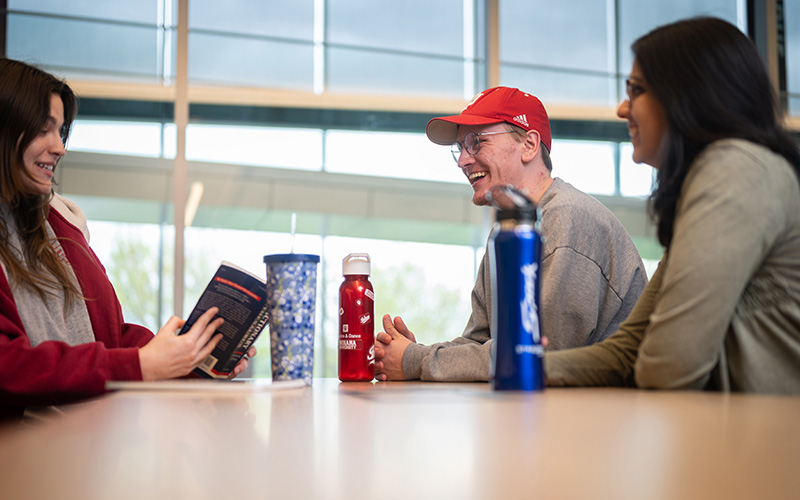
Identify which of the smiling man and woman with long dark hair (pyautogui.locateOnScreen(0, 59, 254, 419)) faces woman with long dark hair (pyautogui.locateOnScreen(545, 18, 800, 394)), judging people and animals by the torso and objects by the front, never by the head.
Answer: woman with long dark hair (pyautogui.locateOnScreen(0, 59, 254, 419))

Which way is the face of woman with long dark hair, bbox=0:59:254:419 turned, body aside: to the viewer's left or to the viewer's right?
to the viewer's right

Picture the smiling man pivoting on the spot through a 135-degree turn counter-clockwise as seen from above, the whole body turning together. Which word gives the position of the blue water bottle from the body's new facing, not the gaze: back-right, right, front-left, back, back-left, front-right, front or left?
front-right

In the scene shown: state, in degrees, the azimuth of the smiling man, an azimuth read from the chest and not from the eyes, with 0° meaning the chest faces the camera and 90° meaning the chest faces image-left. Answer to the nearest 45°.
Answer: approximately 90°

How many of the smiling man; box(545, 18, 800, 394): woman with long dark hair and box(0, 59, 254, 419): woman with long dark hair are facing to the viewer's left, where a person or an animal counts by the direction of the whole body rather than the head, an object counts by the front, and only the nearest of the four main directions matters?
2

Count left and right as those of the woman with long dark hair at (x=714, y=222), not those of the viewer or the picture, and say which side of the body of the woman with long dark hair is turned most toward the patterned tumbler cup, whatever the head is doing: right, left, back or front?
front

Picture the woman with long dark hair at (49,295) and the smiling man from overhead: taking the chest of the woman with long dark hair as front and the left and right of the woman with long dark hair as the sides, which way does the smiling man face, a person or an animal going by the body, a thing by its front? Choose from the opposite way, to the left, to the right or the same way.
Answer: the opposite way

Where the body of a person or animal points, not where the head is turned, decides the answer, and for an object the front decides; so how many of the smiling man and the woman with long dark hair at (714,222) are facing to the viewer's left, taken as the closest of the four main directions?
2

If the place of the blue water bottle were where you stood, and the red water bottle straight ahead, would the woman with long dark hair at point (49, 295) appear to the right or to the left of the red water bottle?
left

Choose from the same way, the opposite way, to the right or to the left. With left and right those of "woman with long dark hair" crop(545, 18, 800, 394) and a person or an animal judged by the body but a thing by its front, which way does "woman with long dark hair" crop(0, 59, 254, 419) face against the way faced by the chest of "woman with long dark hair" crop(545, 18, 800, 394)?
the opposite way

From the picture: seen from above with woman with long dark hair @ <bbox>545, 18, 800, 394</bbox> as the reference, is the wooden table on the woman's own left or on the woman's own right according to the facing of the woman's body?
on the woman's own left

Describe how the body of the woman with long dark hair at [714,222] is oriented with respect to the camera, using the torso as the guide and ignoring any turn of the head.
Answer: to the viewer's left

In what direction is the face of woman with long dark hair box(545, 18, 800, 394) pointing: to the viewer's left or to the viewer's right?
to the viewer's left
